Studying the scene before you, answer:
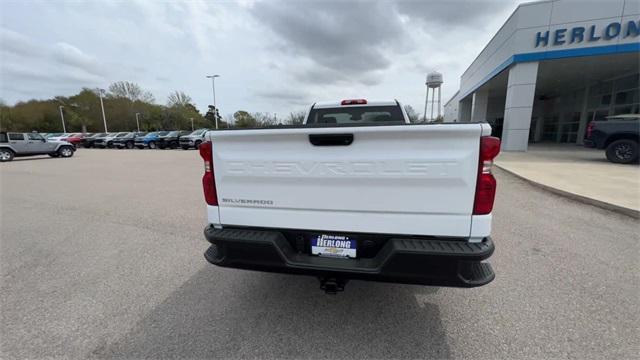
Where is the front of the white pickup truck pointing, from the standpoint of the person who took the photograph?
facing away from the viewer

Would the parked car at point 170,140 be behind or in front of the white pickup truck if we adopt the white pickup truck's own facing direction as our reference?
in front

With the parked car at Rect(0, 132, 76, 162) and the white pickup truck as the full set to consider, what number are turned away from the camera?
1

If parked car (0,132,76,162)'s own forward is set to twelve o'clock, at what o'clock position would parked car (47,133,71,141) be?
parked car (47,133,71,141) is roughly at 9 o'clock from parked car (0,132,76,162).

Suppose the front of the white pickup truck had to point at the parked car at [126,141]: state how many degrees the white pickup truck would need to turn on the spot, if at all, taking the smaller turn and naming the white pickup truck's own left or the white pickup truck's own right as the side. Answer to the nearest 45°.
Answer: approximately 45° to the white pickup truck's own left

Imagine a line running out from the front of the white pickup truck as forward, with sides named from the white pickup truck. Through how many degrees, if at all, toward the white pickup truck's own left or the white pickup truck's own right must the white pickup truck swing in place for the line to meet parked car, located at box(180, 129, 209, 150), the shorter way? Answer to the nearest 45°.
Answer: approximately 45° to the white pickup truck's own left

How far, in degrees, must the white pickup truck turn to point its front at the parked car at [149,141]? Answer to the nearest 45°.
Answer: approximately 45° to its left

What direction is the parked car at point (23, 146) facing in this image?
to the viewer's right

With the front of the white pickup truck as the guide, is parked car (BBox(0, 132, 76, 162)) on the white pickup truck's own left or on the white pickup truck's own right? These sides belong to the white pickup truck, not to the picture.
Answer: on the white pickup truck's own left
